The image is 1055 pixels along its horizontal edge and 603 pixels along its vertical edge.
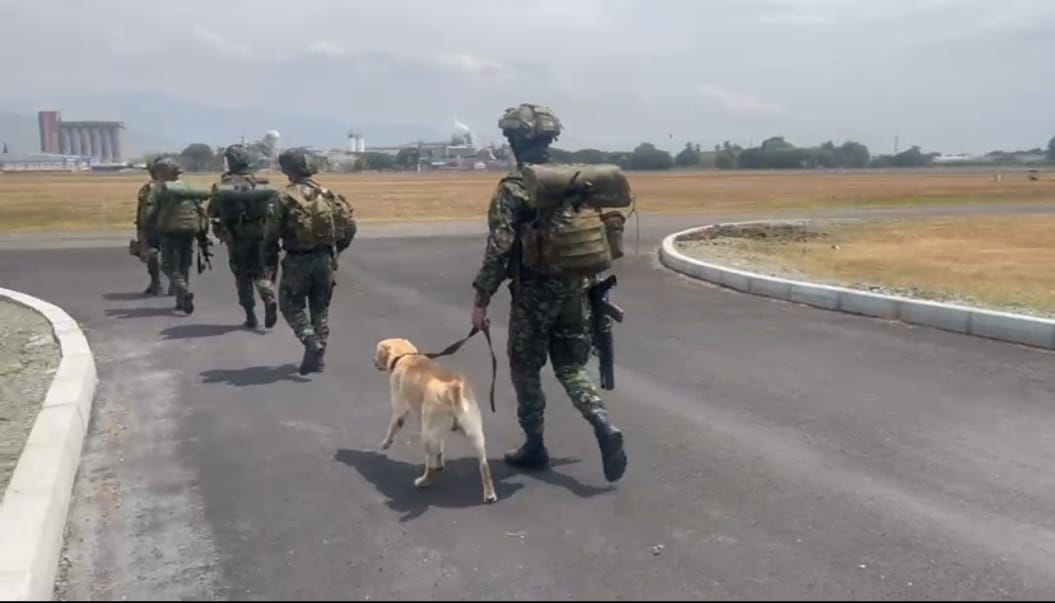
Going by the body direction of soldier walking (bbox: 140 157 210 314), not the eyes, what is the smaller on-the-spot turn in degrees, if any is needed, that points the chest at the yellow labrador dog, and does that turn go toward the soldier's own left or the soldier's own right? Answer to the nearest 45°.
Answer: approximately 180°

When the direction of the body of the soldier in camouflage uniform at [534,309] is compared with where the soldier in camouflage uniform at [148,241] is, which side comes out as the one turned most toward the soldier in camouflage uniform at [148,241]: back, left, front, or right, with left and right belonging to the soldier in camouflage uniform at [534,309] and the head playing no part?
front

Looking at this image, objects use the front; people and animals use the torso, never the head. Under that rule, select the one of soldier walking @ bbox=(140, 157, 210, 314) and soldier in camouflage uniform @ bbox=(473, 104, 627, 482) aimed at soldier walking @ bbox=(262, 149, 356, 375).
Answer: the soldier in camouflage uniform

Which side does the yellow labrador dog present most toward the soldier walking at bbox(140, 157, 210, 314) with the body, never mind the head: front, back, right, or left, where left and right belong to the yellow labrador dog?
front

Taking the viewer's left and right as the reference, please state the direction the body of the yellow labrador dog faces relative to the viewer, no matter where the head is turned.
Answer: facing away from the viewer and to the left of the viewer

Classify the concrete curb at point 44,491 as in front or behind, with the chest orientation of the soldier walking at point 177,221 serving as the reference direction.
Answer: behind

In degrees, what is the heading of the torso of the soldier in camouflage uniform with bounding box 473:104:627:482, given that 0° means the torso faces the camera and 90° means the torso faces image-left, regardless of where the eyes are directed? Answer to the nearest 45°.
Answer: approximately 135°

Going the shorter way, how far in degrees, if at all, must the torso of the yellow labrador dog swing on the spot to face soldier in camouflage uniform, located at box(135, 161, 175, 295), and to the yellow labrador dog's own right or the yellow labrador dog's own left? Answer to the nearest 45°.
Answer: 0° — it already faces them

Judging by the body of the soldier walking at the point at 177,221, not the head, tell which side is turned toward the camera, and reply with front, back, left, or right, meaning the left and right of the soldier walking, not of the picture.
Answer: back

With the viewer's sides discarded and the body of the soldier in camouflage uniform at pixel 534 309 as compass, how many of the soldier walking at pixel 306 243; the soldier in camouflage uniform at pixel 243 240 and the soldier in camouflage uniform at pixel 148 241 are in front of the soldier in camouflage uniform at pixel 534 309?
3

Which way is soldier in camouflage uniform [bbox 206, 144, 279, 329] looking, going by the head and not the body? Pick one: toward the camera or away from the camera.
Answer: away from the camera
